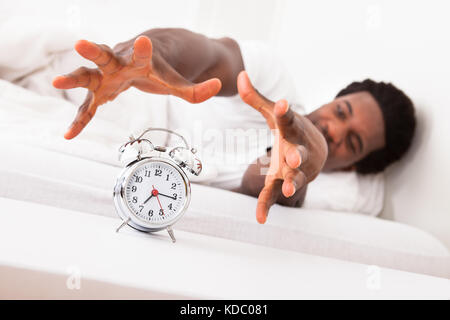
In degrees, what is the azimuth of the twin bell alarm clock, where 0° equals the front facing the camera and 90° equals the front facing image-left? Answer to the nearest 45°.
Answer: approximately 0°

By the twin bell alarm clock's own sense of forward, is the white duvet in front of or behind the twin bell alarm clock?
behind
